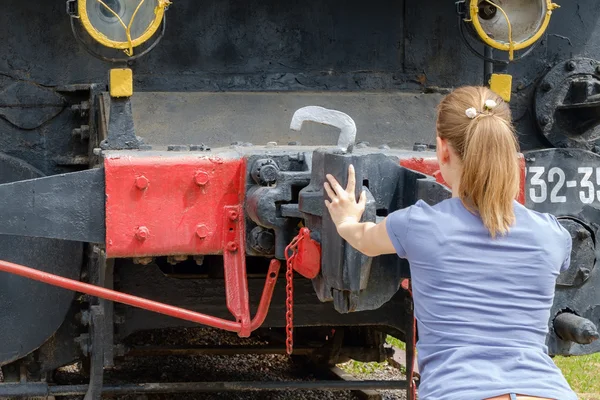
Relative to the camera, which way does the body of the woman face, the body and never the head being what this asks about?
away from the camera

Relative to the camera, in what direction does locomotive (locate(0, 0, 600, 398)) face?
facing the viewer

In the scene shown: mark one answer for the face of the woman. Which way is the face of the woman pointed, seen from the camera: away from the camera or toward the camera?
away from the camera

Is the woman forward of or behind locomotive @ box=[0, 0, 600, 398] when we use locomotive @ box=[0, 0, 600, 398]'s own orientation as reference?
forward

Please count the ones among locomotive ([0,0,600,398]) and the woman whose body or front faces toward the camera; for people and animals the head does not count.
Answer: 1

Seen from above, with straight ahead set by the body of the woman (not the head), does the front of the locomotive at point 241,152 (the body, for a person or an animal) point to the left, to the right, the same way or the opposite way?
the opposite way
